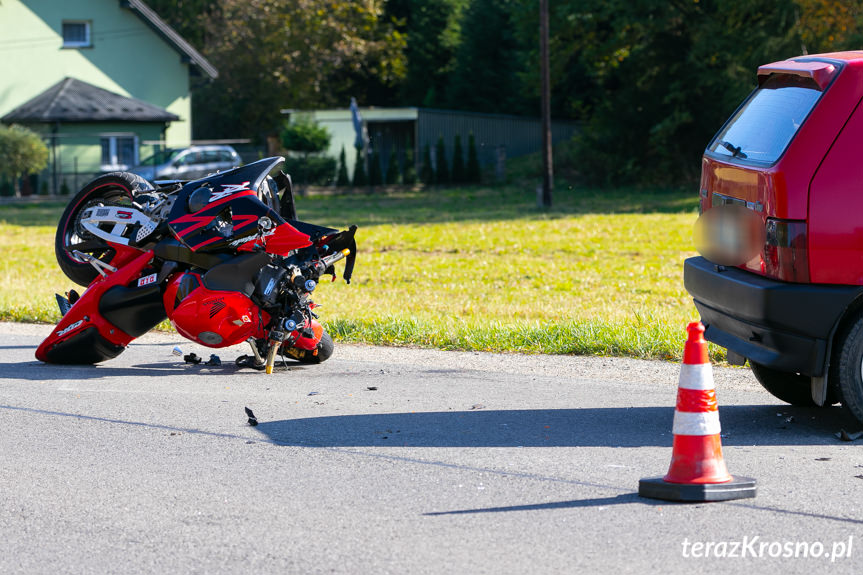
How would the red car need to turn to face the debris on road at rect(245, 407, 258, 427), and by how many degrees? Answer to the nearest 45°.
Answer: approximately 135° to its left

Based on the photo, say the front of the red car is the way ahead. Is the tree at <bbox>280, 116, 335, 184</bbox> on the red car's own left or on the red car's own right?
on the red car's own left

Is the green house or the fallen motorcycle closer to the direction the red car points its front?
the green house

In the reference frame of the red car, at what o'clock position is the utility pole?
The utility pole is roughly at 10 o'clock from the red car.

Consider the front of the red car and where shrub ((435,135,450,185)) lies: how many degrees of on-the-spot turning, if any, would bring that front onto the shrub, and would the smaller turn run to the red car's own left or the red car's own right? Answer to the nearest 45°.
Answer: approximately 45° to the red car's own left

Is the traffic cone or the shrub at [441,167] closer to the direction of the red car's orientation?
the shrub

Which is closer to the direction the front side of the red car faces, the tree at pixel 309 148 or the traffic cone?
the tree

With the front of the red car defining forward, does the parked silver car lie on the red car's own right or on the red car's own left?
on the red car's own left

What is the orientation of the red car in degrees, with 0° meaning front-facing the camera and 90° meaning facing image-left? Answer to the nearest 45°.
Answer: approximately 225°

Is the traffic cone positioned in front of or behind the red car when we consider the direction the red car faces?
behind
